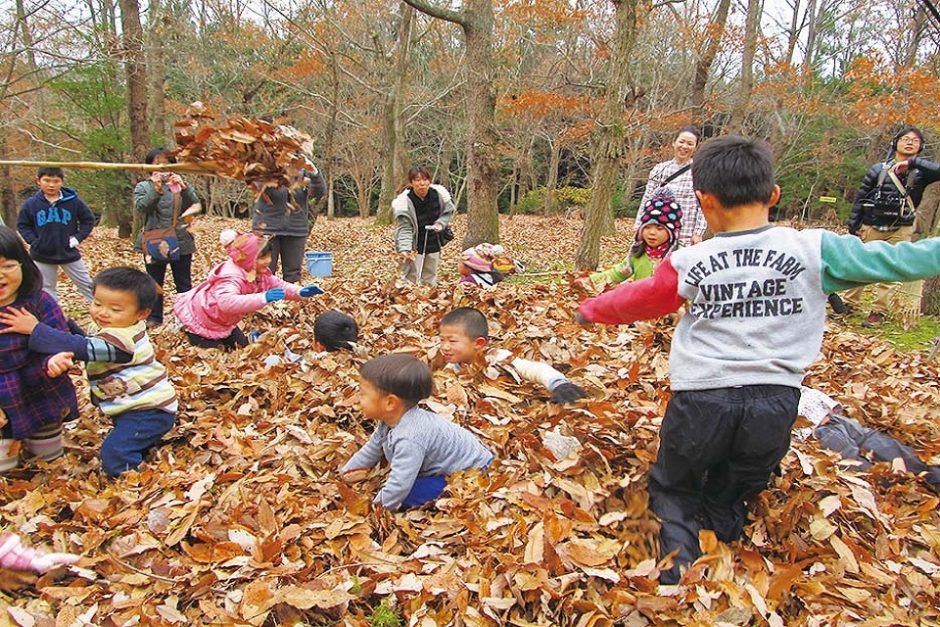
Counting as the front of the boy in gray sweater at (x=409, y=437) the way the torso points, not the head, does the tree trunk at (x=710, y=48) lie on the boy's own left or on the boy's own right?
on the boy's own right

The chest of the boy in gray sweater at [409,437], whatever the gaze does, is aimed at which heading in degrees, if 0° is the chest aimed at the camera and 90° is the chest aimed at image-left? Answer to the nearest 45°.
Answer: approximately 90°

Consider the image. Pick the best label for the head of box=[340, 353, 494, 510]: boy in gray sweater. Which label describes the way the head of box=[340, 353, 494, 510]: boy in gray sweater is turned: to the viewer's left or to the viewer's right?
to the viewer's left

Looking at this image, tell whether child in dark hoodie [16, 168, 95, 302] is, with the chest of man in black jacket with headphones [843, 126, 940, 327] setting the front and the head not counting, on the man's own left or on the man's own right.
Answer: on the man's own right

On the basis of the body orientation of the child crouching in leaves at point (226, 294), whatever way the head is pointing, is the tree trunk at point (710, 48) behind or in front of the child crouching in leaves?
in front

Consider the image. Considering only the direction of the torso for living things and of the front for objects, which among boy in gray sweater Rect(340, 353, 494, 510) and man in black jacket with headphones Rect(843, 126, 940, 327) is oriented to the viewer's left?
the boy in gray sweater

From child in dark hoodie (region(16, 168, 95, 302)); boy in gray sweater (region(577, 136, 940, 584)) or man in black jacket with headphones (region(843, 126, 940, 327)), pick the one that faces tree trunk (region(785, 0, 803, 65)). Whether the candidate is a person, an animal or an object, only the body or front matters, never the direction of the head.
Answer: the boy in gray sweater

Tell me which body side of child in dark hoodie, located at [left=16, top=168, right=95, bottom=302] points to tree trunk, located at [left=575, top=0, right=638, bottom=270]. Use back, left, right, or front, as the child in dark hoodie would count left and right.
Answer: left

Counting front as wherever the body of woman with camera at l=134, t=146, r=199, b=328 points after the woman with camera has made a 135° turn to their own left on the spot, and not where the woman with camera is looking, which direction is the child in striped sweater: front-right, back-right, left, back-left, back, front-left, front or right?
back-right

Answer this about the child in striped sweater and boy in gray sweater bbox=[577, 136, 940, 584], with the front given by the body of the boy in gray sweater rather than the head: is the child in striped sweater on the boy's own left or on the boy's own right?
on the boy's own left

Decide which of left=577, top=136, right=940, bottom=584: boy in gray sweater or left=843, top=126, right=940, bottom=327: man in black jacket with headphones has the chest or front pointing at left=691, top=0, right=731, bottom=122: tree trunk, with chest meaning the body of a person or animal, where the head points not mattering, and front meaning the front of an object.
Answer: the boy in gray sweater

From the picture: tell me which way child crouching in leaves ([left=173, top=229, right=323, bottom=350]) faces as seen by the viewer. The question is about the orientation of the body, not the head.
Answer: to the viewer's right

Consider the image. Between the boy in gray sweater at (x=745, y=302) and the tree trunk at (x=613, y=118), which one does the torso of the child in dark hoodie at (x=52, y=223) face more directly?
the boy in gray sweater

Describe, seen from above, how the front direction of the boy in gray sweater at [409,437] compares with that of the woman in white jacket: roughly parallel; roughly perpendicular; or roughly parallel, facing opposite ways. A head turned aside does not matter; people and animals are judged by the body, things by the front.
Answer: roughly perpendicular
